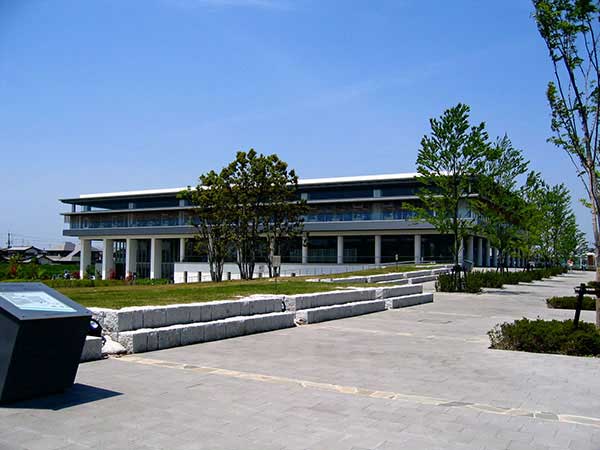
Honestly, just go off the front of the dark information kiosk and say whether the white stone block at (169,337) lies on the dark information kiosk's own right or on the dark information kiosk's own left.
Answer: on the dark information kiosk's own left

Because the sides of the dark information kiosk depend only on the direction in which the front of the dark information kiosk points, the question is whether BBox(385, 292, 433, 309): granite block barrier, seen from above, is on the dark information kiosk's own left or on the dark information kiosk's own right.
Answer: on the dark information kiosk's own left

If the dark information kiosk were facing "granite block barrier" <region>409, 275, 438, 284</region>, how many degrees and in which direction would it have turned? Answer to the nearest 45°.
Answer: approximately 90° to its left

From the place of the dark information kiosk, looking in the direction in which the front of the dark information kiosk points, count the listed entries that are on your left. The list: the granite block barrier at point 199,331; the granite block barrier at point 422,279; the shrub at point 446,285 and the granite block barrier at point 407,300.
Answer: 4

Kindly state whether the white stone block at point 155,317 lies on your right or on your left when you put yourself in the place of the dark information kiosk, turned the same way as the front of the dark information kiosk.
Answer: on your left

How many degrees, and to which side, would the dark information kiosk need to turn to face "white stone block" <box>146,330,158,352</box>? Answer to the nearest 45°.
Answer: approximately 90° to its left

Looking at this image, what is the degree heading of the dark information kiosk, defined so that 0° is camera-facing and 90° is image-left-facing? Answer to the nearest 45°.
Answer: approximately 315°

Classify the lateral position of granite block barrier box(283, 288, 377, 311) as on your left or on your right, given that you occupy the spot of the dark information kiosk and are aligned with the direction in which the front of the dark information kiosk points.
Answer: on your left

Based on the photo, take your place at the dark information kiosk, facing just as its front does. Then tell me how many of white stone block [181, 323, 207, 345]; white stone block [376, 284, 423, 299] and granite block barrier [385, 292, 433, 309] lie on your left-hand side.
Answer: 3

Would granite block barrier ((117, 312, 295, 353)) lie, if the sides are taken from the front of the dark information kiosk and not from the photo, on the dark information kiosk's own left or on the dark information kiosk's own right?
on the dark information kiosk's own left

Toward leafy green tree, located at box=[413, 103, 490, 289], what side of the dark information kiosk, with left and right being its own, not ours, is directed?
left

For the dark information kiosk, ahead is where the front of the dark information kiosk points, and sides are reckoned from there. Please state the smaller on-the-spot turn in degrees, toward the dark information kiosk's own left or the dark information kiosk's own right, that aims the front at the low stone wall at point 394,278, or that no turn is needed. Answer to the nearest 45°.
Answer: approximately 90° to the dark information kiosk's own left
